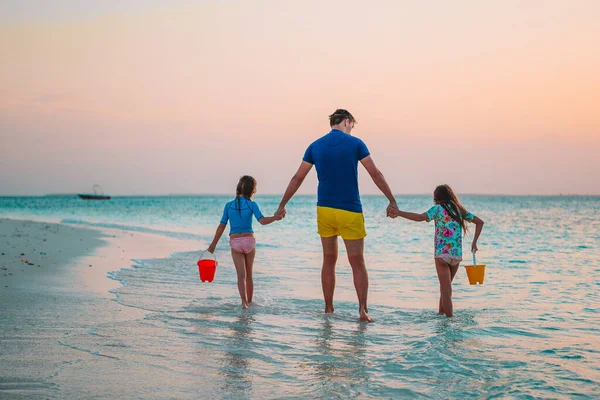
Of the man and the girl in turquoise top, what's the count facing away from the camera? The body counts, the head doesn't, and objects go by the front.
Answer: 2

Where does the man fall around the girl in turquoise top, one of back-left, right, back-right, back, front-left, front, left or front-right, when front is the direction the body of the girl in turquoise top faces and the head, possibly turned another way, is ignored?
back-right

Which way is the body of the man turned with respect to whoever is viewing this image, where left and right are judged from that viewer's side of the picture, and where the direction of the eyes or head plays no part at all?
facing away from the viewer

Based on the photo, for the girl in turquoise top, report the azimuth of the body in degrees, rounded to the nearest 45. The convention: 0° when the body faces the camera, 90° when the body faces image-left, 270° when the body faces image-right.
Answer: approximately 180°

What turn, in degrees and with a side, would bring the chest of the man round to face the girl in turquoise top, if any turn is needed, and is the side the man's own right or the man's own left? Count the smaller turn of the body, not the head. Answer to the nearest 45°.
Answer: approximately 45° to the man's own left

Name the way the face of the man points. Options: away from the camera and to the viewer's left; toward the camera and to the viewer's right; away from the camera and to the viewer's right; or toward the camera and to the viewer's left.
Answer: away from the camera and to the viewer's right

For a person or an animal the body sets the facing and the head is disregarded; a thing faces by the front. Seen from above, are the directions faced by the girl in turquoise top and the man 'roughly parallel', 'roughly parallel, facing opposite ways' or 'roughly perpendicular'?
roughly parallel
